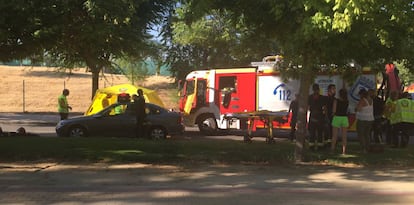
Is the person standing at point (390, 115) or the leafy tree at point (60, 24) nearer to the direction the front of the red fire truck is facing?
the leafy tree

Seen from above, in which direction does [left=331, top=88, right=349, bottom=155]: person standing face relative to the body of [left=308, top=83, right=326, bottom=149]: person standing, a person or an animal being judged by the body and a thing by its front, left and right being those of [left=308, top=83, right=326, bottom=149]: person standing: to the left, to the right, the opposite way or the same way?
the same way

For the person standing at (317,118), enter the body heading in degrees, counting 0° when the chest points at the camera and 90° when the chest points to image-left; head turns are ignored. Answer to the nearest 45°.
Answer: approximately 180°

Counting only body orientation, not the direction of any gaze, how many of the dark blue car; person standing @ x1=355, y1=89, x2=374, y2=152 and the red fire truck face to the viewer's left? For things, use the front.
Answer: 2

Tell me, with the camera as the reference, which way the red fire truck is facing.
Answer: facing to the left of the viewer

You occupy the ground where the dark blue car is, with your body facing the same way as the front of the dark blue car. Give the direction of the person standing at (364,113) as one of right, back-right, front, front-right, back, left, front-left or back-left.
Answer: back-left

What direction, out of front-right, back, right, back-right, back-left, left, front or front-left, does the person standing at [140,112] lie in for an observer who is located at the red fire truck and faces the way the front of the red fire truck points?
front-left

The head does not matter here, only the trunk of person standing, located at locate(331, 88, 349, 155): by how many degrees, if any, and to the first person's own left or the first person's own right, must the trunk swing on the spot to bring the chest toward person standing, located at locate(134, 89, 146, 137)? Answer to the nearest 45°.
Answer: approximately 90° to the first person's own left

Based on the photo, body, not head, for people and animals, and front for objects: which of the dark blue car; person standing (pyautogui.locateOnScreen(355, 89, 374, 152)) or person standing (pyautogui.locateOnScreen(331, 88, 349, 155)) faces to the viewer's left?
the dark blue car

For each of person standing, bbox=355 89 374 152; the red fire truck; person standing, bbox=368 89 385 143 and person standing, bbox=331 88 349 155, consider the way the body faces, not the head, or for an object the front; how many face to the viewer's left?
1
